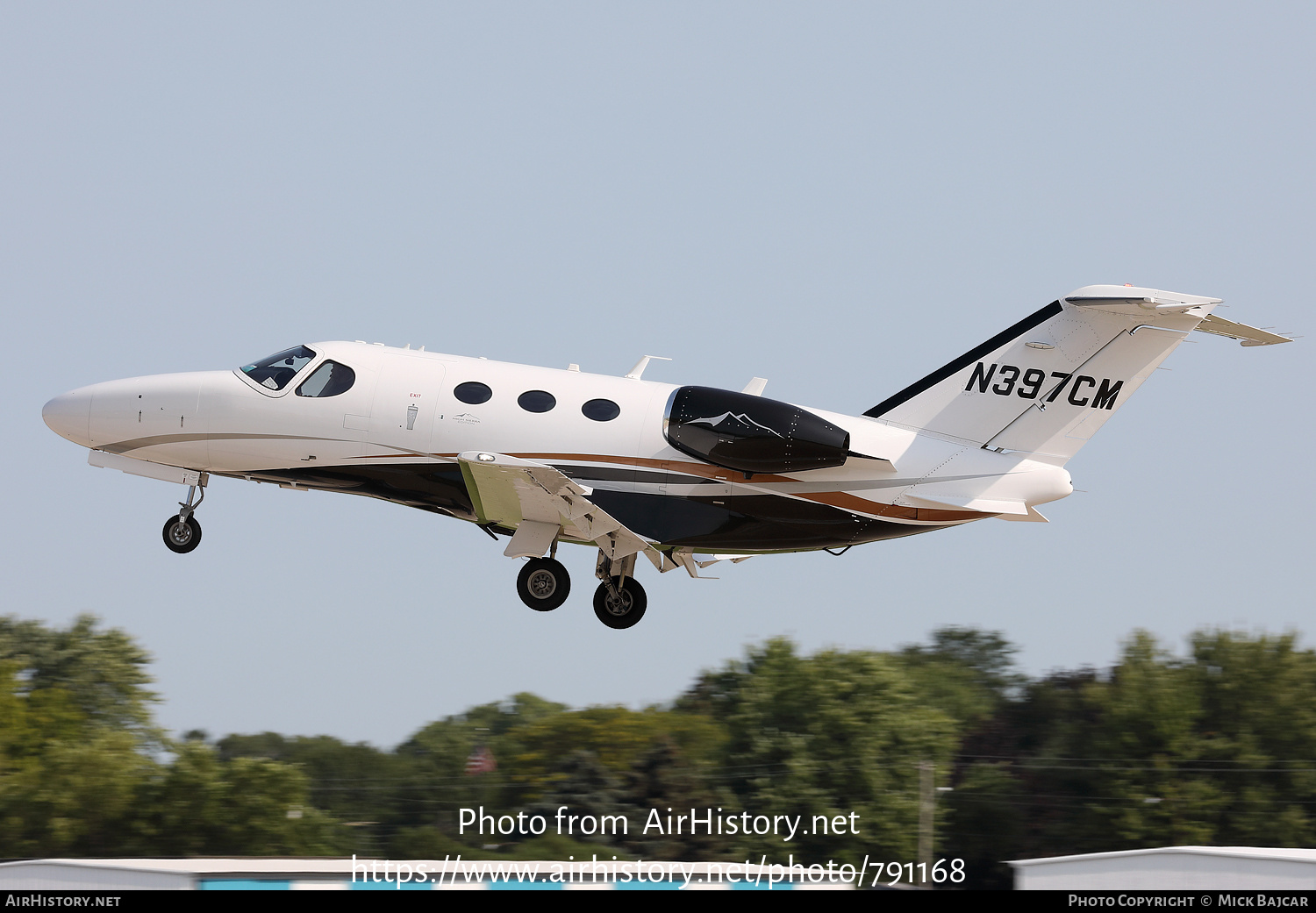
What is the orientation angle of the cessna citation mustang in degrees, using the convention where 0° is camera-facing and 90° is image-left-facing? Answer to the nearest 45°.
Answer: approximately 90°
